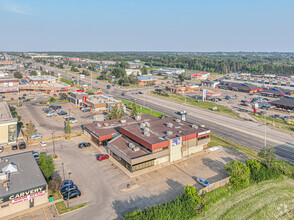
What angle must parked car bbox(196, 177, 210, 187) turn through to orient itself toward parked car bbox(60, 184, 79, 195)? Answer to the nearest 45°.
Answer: approximately 135° to its right

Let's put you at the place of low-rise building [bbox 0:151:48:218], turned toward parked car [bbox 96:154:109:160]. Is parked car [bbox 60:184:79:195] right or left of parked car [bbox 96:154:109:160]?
right

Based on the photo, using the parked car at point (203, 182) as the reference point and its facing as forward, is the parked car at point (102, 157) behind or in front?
behind

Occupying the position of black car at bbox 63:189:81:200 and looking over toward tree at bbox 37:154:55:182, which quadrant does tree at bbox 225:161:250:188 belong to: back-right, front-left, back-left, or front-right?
back-right

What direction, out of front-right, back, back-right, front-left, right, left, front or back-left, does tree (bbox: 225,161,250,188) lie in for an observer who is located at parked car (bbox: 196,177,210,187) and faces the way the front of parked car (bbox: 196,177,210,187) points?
front-left
